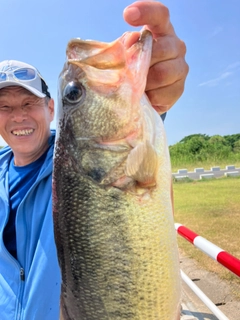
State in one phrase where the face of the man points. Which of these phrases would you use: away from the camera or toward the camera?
toward the camera

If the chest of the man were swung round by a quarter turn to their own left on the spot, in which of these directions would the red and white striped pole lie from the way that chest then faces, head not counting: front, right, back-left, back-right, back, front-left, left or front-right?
front

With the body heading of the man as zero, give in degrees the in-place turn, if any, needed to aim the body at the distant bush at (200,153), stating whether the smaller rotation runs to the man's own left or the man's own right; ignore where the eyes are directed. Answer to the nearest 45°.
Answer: approximately 180°

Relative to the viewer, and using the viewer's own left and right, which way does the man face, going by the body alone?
facing the viewer
